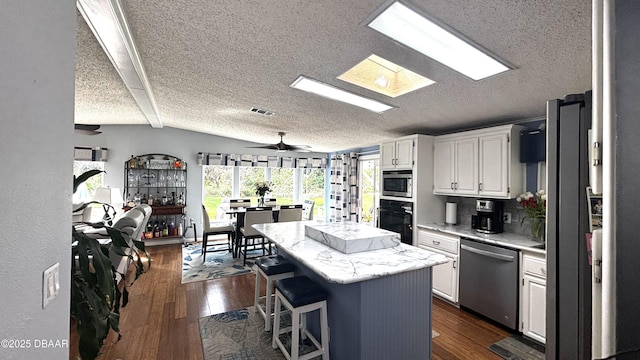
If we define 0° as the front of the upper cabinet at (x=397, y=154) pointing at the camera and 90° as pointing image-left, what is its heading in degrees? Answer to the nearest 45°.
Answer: approximately 45°

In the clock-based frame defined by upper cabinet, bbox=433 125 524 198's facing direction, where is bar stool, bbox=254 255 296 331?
The bar stool is roughly at 12 o'clock from the upper cabinet.

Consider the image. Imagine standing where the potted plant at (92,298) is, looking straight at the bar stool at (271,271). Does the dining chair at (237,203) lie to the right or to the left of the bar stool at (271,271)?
left

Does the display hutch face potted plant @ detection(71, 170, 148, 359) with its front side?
yes

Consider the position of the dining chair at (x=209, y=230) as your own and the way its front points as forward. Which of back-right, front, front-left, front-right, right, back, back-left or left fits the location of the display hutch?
back-left

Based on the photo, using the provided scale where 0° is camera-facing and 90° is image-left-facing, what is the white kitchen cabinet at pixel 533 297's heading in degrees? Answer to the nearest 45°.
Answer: approximately 45°

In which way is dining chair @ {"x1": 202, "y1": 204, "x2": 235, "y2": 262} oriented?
to the viewer's right

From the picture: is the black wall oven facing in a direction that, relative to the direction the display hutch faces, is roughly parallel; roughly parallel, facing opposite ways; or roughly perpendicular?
roughly perpendicular

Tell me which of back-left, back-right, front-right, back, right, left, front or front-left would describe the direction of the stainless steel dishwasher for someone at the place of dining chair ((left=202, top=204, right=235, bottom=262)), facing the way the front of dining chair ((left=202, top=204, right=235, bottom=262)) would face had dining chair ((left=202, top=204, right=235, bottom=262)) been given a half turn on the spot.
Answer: back-left

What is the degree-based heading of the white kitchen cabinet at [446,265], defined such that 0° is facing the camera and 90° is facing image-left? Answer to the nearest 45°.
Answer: approximately 45°
